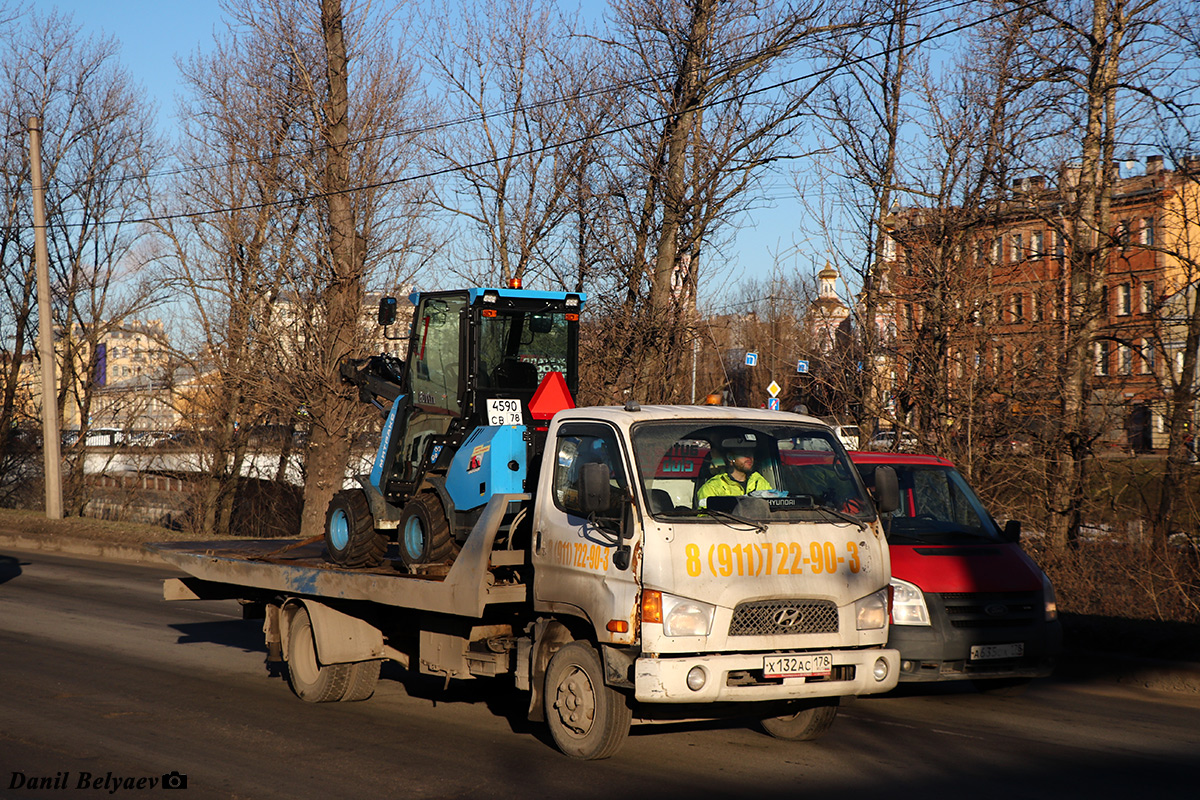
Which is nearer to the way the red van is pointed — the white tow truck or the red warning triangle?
the white tow truck

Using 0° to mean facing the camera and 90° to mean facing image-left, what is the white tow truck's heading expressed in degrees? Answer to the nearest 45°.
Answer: approximately 315°

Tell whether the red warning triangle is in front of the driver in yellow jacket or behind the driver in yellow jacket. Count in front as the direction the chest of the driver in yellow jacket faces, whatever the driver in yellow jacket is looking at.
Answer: behind

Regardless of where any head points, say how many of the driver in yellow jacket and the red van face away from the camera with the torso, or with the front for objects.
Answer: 0

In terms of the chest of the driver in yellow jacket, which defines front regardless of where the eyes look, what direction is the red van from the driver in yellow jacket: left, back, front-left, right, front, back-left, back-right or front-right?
left

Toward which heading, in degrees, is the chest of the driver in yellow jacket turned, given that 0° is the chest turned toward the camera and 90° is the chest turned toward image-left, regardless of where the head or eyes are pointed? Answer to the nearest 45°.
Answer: approximately 315°

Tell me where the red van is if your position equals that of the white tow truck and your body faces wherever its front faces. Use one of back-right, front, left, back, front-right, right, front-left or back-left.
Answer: left

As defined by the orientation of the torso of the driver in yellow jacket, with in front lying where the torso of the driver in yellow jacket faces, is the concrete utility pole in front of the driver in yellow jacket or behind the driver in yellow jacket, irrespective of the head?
behind

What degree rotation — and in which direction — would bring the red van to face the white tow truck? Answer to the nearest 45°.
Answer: approximately 90° to its right

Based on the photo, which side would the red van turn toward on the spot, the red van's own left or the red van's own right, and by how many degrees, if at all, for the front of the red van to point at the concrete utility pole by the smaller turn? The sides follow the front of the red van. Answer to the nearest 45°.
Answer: approximately 180°
